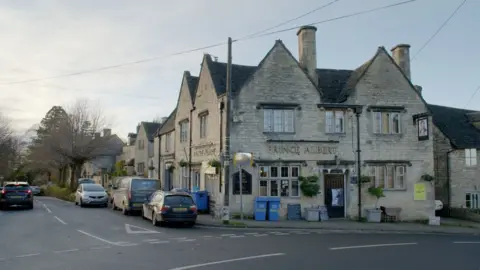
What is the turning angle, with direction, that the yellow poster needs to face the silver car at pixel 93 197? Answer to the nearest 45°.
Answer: approximately 90° to its right

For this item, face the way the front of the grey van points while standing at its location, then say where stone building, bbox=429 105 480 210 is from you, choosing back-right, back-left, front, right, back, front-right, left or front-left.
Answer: back-right

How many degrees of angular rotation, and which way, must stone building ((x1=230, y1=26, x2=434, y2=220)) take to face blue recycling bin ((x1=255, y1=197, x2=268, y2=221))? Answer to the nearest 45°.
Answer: approximately 45° to its right

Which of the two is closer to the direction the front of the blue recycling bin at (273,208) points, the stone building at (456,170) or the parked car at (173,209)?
the parked car
